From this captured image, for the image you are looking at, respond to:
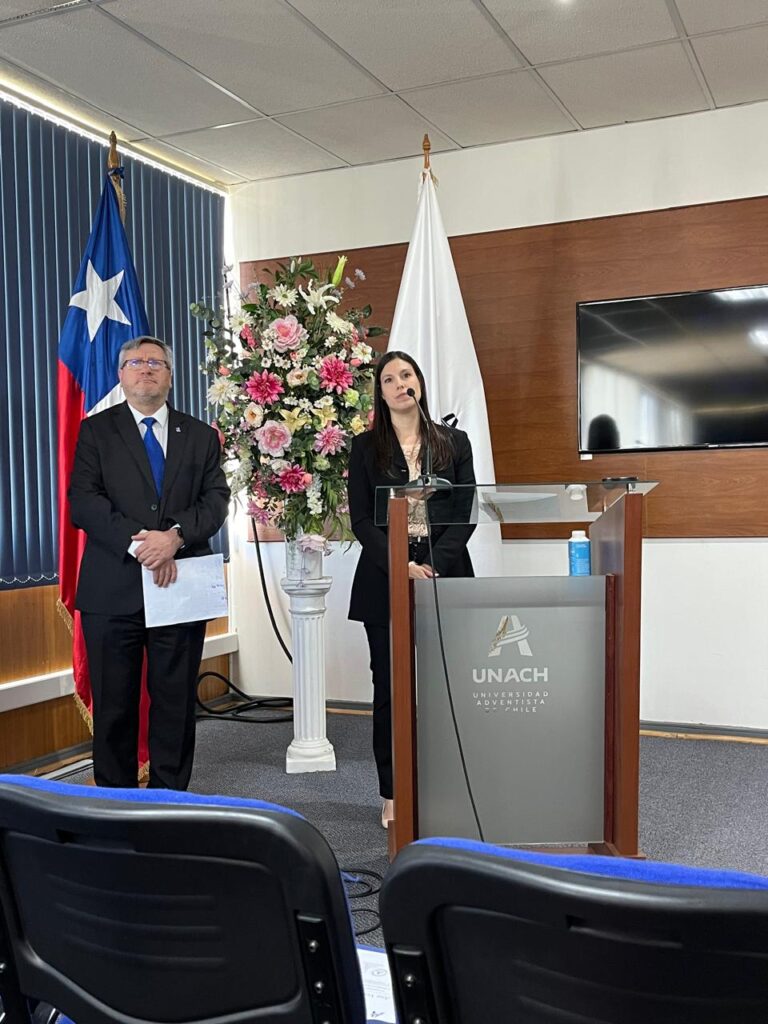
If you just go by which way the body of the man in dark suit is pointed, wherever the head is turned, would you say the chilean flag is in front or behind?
behind

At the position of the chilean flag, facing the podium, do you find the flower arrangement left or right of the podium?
left

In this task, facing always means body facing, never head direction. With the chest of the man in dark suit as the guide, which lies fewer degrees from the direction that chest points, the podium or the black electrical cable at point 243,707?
the podium

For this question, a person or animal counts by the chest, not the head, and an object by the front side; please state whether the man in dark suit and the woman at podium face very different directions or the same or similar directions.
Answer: same or similar directions

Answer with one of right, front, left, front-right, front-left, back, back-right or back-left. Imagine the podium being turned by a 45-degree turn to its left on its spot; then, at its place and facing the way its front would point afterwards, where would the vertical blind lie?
back

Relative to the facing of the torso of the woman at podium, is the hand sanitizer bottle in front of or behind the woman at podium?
in front

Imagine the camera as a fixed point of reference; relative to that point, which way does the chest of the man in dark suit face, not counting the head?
toward the camera

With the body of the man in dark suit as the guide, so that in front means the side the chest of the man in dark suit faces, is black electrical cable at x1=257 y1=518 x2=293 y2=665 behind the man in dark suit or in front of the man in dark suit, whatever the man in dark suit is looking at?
behind

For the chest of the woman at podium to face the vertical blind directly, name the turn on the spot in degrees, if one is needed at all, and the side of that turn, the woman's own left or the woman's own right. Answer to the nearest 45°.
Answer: approximately 135° to the woman's own right

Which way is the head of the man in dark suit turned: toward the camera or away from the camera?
toward the camera

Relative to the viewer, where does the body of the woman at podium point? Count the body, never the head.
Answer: toward the camera

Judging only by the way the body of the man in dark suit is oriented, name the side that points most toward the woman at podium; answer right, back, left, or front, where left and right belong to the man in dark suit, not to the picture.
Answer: left
